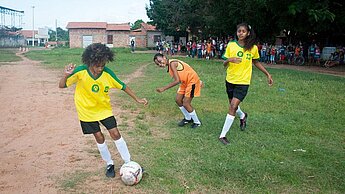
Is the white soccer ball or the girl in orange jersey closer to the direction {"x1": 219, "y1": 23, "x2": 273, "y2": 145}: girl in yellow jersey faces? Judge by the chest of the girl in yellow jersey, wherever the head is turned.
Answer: the white soccer ball

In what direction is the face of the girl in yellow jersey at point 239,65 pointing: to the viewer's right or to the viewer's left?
to the viewer's left

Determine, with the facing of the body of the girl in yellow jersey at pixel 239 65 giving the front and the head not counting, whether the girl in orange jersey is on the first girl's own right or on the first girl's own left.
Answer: on the first girl's own right

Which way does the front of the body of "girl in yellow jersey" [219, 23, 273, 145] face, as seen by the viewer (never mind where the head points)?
toward the camera

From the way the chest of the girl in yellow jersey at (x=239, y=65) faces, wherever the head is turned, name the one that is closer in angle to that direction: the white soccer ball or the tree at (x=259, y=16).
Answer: the white soccer ball

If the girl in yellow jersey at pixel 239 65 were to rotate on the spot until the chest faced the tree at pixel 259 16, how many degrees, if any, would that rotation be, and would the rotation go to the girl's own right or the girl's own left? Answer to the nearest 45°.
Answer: approximately 180°

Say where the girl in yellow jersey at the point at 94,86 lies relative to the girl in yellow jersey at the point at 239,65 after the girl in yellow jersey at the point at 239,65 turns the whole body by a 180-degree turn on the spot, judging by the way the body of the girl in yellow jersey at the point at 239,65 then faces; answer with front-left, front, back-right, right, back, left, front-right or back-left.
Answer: back-left

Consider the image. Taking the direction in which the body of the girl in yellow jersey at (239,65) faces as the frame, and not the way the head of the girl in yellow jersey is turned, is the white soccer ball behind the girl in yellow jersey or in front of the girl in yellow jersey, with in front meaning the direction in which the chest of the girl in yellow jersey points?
in front
